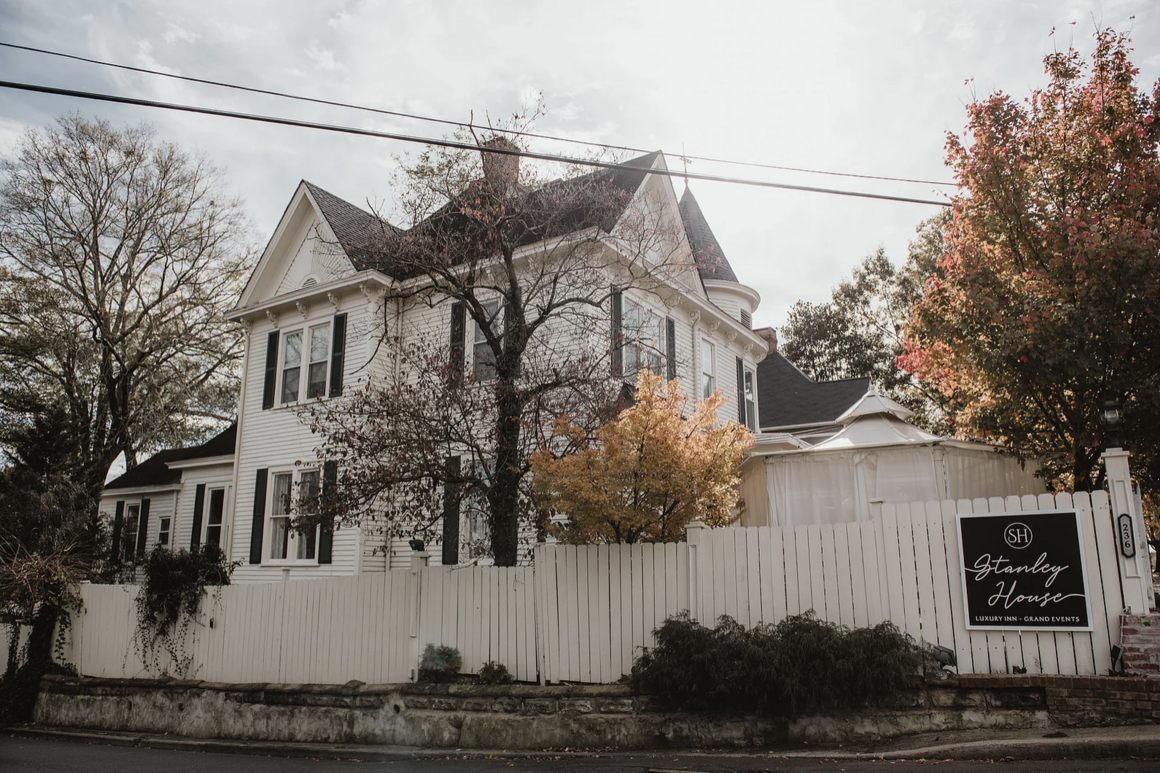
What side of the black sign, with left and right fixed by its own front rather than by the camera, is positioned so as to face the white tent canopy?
back

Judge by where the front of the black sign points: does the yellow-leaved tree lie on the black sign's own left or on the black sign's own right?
on the black sign's own right

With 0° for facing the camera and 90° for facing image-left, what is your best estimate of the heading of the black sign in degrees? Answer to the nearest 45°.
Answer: approximately 0°

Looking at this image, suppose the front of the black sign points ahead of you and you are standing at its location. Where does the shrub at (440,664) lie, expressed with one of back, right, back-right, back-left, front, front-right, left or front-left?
right

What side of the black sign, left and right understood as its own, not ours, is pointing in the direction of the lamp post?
left

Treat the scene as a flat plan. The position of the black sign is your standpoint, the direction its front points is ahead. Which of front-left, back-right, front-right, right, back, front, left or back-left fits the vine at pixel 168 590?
right

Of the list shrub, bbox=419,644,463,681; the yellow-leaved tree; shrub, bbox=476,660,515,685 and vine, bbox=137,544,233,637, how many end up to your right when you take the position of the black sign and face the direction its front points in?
4
